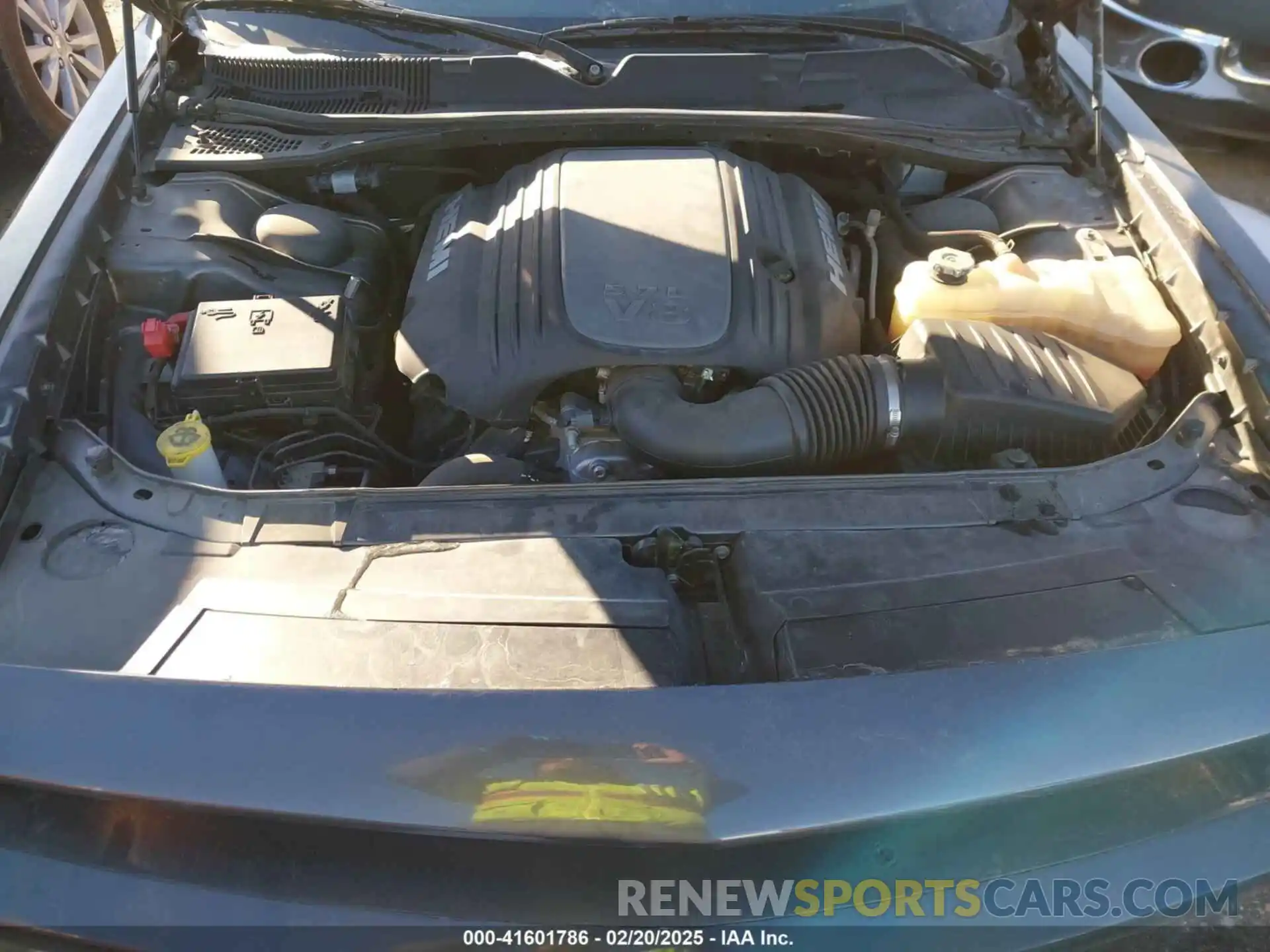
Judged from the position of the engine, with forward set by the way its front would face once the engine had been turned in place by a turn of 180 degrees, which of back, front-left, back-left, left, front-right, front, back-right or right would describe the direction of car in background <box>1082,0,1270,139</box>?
front-right

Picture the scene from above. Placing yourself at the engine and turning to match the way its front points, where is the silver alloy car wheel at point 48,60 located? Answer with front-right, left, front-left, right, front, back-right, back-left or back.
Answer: back-right

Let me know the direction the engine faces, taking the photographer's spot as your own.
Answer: facing the viewer
